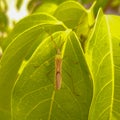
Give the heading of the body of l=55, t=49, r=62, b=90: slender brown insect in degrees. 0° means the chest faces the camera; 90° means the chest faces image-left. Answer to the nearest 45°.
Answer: approximately 180°

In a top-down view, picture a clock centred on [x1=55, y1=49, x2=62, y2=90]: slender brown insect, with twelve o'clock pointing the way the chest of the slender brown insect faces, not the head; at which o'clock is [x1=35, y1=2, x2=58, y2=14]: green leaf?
The green leaf is roughly at 12 o'clock from the slender brown insect.
